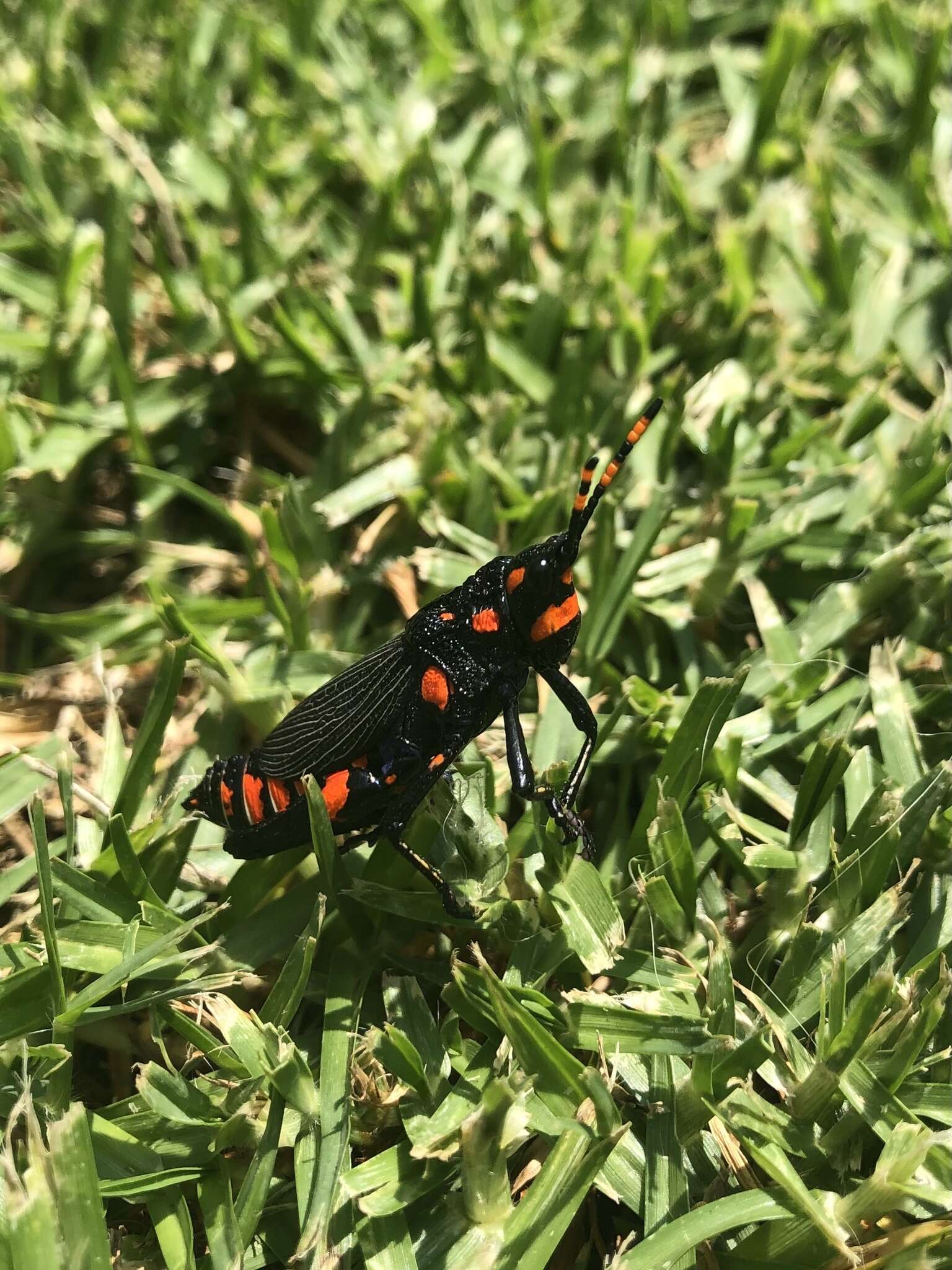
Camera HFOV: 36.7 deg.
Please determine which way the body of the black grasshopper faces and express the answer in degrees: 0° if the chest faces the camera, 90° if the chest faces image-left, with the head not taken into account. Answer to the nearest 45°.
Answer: approximately 270°
